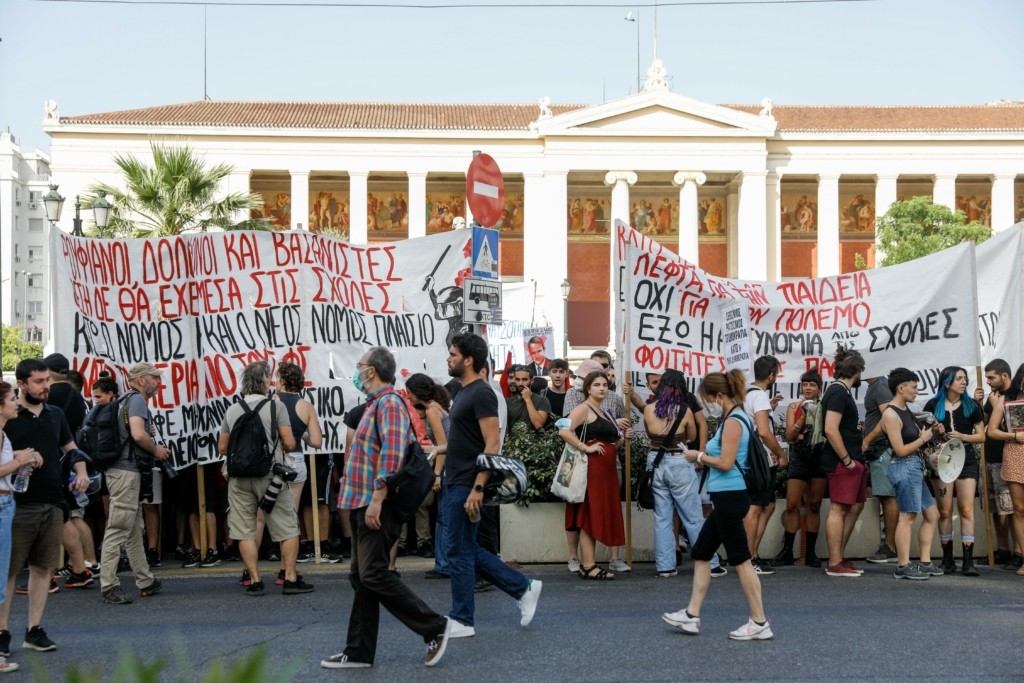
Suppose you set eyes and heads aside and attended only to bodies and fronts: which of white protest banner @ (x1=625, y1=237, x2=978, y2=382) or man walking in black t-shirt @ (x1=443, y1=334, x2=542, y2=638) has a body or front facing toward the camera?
the white protest banner

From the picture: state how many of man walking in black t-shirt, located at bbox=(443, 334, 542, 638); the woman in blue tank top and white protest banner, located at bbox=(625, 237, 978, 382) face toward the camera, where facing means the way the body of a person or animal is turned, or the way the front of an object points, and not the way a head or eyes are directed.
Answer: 1

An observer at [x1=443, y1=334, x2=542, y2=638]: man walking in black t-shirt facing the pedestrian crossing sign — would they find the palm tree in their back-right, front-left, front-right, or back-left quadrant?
front-left

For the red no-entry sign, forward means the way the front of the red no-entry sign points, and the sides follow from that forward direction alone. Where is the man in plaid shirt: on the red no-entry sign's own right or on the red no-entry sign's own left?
on the red no-entry sign's own right

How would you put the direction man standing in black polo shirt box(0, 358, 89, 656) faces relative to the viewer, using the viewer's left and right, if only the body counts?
facing the viewer and to the right of the viewer

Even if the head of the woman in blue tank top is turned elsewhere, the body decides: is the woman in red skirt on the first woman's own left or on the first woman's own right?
on the first woman's own right

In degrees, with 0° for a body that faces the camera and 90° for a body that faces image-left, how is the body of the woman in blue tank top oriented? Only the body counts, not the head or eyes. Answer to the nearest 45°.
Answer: approximately 90°

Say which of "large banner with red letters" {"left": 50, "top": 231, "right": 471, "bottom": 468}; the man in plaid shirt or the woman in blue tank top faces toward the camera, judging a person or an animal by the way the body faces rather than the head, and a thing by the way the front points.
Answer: the large banner with red letters

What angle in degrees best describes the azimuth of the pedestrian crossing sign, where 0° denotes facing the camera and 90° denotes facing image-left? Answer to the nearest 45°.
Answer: approximately 315°

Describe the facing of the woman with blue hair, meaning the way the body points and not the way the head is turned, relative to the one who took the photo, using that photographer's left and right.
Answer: facing the viewer

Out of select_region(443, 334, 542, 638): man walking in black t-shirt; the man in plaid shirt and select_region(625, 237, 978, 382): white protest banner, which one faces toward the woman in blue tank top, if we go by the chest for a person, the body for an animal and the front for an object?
the white protest banner

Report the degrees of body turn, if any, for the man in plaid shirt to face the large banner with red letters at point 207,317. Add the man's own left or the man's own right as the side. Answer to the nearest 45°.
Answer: approximately 90° to the man's own right

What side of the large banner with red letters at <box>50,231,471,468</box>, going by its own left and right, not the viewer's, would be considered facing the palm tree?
back

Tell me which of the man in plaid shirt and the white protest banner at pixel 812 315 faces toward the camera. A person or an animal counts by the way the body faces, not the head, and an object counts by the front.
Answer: the white protest banner

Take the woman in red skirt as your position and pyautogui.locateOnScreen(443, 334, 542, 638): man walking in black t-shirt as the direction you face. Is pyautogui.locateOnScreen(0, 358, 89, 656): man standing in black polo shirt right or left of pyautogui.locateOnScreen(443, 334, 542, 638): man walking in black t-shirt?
right
